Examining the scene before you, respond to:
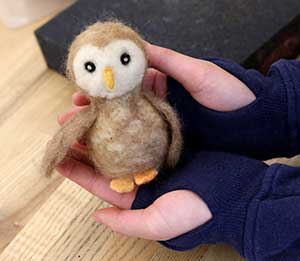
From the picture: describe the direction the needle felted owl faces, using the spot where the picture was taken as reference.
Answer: facing the viewer
